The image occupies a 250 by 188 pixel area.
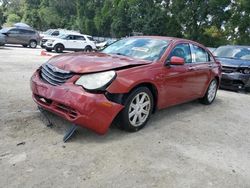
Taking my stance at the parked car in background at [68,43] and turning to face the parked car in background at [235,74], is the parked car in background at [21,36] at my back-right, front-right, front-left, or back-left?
back-right

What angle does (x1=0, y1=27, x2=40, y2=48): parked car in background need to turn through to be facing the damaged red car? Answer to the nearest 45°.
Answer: approximately 90° to its left

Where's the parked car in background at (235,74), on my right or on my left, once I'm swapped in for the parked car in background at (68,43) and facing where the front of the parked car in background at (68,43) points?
on my left

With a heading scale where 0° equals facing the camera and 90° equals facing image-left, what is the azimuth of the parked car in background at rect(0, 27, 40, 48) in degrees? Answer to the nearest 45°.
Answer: approximately 90°

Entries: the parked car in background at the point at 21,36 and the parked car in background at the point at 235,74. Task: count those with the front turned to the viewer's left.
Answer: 1

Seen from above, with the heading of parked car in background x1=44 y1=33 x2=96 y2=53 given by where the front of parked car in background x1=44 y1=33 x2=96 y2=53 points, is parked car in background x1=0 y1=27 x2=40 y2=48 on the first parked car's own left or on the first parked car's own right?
on the first parked car's own right

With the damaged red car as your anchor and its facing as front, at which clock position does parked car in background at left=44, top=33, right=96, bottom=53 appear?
The parked car in background is roughly at 4 o'clock from the damaged red car.
